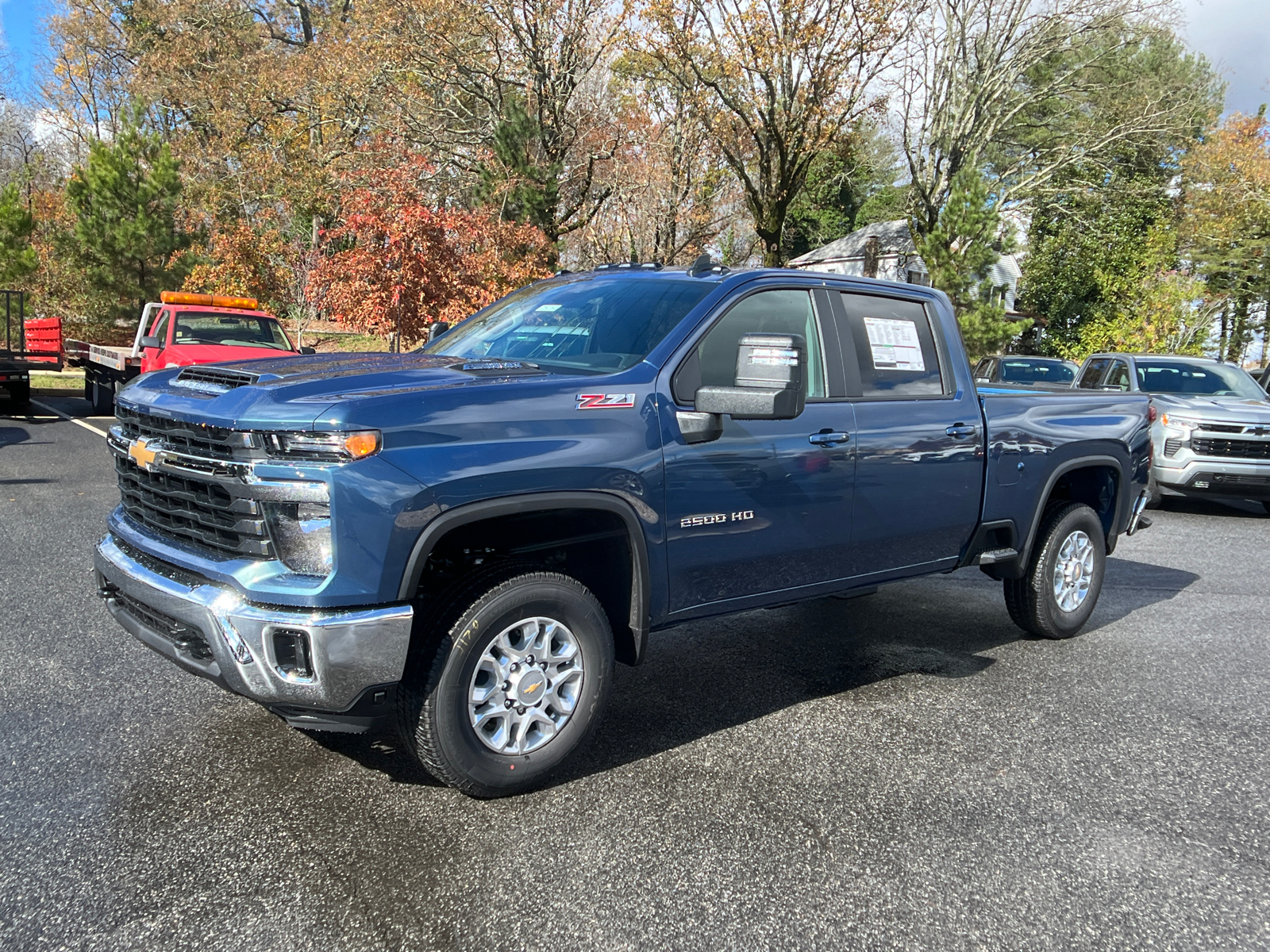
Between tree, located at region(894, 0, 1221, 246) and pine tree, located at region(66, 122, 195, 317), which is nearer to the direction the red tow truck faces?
the tree

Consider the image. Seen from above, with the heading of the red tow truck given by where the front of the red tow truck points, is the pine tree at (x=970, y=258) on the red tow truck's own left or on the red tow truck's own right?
on the red tow truck's own left

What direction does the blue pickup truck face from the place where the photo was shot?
facing the viewer and to the left of the viewer

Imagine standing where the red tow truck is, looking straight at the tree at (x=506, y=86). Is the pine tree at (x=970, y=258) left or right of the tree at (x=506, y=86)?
right

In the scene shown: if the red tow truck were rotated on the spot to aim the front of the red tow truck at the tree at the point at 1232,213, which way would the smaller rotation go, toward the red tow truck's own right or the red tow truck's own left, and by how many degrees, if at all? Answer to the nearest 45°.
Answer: approximately 45° to the red tow truck's own left

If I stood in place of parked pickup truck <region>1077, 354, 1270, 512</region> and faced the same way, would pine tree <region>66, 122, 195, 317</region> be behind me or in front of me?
behind

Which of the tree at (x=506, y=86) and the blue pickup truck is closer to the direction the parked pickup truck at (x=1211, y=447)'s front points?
the blue pickup truck

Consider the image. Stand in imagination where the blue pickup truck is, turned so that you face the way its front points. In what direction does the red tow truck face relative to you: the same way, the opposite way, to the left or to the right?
to the left

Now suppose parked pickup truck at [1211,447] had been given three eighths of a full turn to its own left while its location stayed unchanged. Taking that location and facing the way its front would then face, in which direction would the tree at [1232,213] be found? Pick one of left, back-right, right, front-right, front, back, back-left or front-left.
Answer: front

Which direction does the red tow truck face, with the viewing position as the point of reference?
facing the viewer and to the right of the viewer

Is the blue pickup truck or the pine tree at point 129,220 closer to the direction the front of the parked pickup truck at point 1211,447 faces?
the blue pickup truck

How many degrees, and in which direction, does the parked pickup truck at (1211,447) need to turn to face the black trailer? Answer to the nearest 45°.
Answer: approximately 135° to its right
